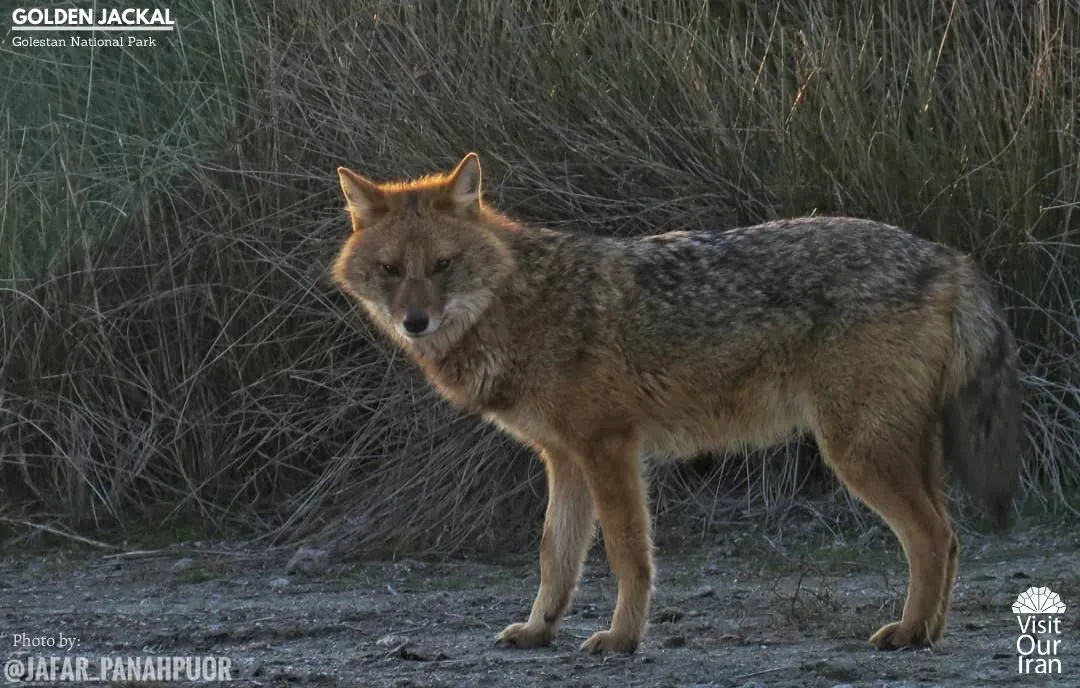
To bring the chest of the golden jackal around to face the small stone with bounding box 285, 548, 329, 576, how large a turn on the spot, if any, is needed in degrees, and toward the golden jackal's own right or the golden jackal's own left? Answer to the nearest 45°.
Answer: approximately 45° to the golden jackal's own right

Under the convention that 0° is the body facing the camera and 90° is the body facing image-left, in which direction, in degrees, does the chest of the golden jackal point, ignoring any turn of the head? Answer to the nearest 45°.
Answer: approximately 90°
